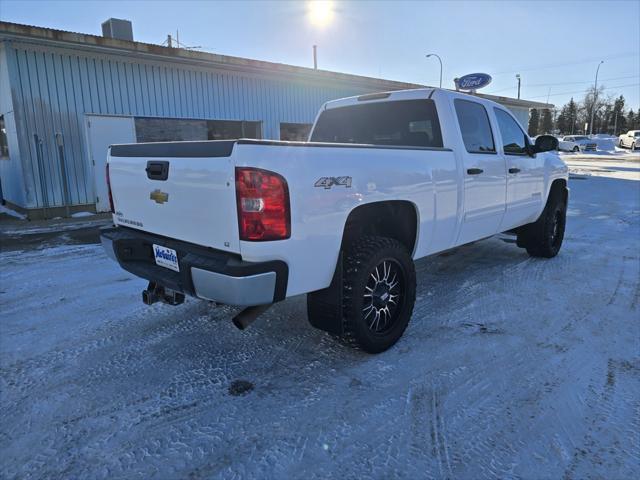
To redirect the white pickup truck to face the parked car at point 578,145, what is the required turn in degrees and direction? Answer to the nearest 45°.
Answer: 0° — it already faces it

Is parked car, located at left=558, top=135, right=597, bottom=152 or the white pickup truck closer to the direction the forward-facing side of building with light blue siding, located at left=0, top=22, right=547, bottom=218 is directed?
the white pickup truck

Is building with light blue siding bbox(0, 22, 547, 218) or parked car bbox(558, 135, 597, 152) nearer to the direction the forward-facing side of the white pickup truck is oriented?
the parked car

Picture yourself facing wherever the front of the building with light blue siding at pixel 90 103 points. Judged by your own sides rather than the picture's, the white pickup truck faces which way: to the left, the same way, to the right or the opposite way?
to the left

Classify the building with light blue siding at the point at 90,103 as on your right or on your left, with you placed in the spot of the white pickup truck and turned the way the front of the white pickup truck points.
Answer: on your left

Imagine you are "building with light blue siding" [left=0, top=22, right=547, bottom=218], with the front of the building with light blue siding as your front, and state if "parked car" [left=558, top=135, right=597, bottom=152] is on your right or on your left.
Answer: on your left

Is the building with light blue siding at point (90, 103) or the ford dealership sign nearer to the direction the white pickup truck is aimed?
the ford dealership sign

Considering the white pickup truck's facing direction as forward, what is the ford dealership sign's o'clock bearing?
The ford dealership sign is roughly at 11 o'clock from the white pickup truck.

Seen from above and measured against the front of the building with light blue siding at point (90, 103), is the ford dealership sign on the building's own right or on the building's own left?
on the building's own left

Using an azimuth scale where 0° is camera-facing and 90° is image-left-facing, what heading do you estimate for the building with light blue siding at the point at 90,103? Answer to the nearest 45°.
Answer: approximately 315°

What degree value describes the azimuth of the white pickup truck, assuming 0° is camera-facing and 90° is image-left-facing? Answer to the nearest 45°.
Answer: approximately 225°
